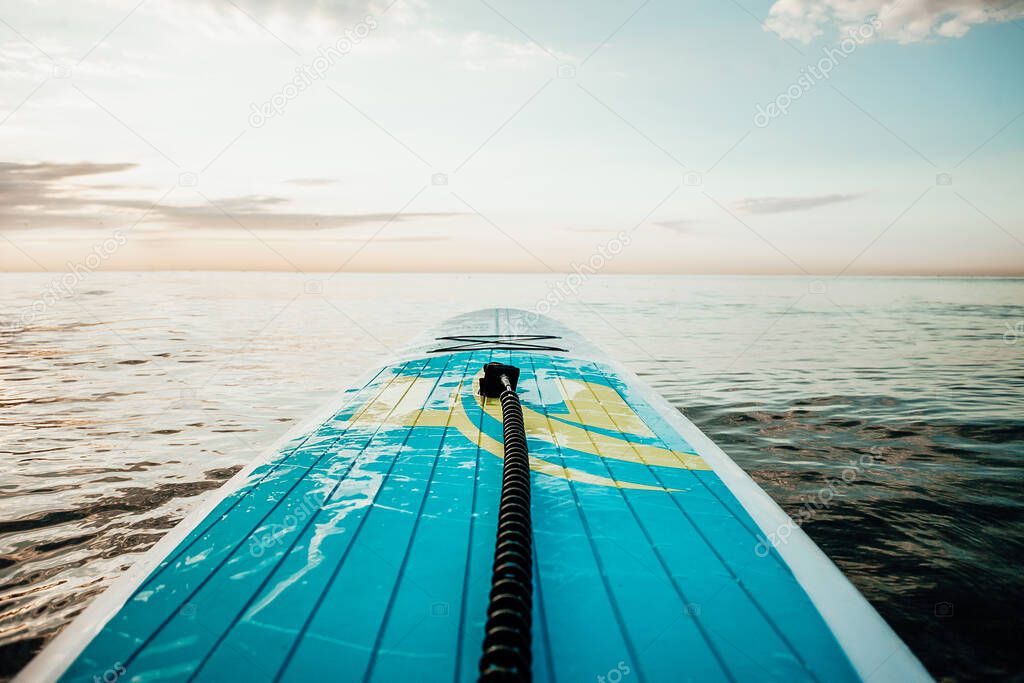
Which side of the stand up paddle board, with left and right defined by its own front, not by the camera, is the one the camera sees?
back
